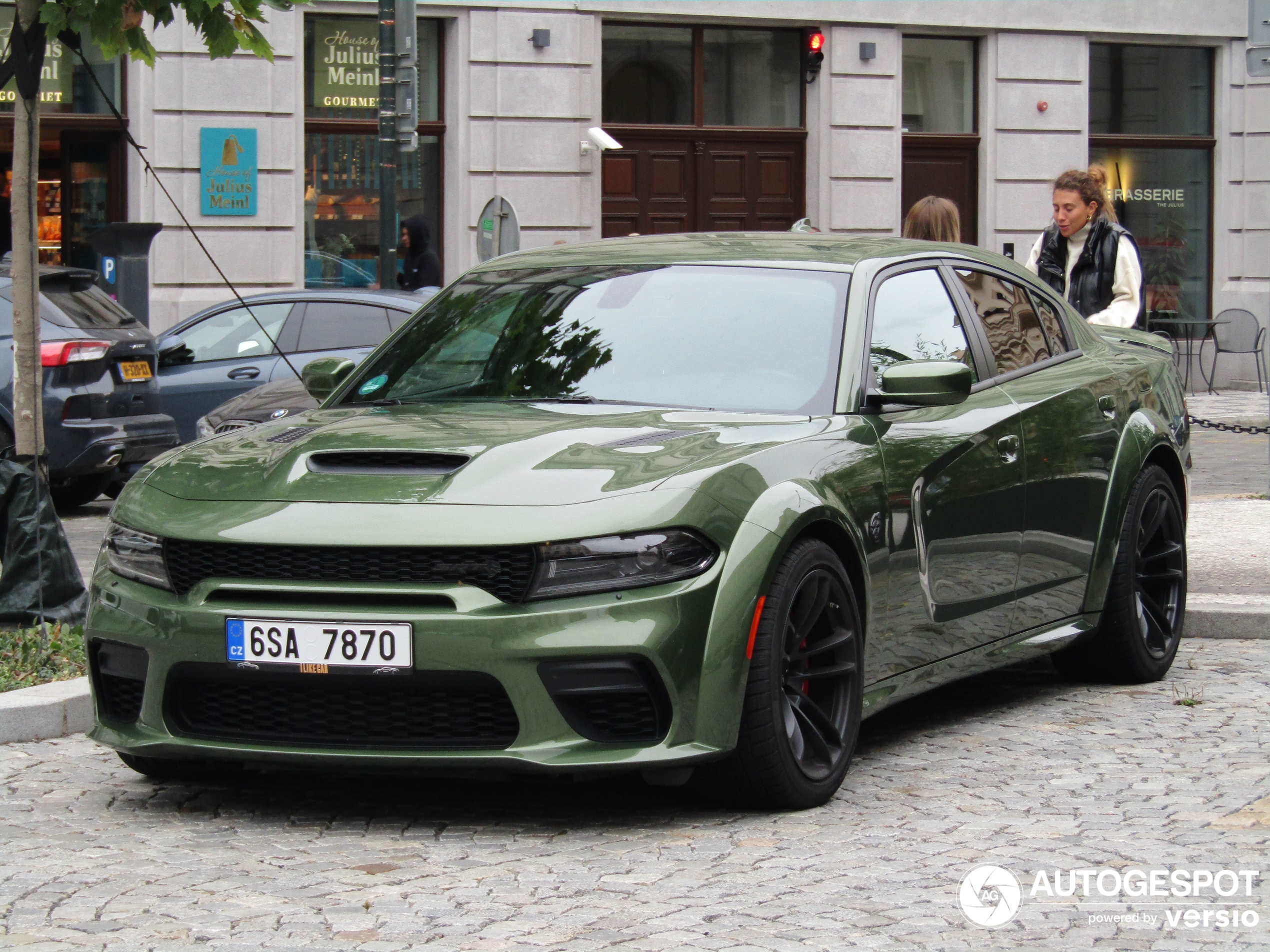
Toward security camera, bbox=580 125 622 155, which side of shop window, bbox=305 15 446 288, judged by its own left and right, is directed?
left

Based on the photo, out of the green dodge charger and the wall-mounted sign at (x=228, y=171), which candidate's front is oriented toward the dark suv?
the wall-mounted sign

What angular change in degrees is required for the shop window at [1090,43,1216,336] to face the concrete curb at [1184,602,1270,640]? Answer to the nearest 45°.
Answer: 0° — it already faces it

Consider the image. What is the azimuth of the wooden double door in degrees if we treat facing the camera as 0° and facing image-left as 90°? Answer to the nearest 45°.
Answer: approximately 0°

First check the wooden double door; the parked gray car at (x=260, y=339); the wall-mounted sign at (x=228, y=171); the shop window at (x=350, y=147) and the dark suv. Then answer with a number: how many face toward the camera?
3

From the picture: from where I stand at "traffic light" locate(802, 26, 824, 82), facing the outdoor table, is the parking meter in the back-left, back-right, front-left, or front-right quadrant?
back-right

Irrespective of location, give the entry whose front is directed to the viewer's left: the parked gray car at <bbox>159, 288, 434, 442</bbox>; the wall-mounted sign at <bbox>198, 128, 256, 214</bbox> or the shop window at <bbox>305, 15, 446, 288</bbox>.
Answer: the parked gray car

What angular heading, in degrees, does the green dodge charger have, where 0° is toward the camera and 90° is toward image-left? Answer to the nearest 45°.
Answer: approximately 45°

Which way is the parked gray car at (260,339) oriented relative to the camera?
to the viewer's left

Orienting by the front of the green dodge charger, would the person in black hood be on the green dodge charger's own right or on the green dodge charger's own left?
on the green dodge charger's own right

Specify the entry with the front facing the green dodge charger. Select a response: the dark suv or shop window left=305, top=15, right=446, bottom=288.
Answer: the shop window

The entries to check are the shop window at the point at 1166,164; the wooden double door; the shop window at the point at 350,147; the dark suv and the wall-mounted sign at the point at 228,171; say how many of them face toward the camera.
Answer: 4
